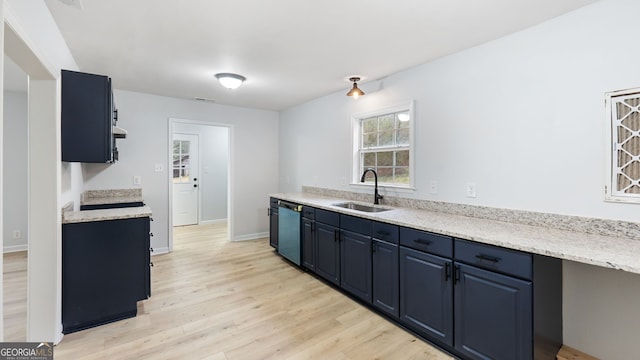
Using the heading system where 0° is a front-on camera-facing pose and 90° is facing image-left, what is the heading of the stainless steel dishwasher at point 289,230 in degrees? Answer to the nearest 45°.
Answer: approximately 45°

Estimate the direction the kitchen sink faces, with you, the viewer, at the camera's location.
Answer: facing the viewer and to the left of the viewer

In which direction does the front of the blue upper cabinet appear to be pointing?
to the viewer's right

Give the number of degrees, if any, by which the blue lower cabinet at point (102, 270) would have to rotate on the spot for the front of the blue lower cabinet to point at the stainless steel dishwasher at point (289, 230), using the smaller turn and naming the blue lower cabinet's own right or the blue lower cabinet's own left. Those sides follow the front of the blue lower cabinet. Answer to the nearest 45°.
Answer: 0° — it already faces it

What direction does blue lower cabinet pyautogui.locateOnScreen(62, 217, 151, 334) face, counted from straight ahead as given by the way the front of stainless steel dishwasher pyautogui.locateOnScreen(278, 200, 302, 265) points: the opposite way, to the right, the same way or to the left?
the opposite way

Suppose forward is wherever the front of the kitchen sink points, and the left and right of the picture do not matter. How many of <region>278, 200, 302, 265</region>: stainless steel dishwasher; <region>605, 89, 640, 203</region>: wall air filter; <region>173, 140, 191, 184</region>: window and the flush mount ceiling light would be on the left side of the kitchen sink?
1

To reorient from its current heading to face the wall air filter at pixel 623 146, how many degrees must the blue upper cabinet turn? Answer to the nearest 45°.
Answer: approximately 45° to its right

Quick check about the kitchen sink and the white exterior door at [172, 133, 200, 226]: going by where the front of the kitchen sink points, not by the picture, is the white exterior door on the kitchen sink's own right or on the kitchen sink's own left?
on the kitchen sink's own right

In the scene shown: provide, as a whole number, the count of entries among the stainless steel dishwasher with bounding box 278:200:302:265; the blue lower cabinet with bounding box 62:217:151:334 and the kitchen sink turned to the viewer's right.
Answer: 1

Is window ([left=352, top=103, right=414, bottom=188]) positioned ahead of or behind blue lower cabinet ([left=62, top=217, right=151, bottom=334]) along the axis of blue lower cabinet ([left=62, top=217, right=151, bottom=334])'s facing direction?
ahead

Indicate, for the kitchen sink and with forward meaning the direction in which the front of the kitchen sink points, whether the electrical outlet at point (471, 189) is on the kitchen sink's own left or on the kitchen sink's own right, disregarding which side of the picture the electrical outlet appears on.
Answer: on the kitchen sink's own left

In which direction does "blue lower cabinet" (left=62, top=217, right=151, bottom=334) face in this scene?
to the viewer's right

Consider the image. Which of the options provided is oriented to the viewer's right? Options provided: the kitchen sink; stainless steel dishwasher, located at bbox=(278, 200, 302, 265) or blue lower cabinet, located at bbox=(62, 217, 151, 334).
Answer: the blue lower cabinet

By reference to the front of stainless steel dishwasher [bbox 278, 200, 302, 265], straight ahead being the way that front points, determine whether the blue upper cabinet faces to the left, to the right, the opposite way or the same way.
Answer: the opposite way
